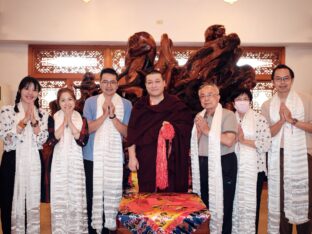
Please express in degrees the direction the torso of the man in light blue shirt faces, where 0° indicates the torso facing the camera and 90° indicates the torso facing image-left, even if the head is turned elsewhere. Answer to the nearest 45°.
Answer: approximately 0°

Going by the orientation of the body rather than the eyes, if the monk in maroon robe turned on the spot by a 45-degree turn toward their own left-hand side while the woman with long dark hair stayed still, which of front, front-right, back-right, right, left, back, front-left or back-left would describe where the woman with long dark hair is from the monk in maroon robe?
back-right

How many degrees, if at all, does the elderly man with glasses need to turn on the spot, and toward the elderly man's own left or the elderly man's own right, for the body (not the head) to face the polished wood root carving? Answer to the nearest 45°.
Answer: approximately 135° to the elderly man's own right

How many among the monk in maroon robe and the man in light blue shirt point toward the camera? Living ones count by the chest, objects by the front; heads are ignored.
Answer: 2

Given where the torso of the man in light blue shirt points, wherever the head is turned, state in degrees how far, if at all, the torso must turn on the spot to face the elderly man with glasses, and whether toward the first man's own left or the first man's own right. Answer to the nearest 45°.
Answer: approximately 90° to the first man's own left

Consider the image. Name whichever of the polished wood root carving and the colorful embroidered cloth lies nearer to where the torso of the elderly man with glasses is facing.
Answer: the colorful embroidered cloth

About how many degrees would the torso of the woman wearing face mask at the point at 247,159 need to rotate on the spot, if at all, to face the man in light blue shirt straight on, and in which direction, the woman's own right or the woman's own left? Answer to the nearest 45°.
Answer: approximately 45° to the woman's own right

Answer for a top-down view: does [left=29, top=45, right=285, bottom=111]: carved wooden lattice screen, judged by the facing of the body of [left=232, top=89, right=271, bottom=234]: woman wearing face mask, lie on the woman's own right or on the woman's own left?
on the woman's own right

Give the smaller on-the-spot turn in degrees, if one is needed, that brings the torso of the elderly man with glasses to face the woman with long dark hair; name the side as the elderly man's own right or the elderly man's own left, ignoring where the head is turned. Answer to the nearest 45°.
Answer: approximately 45° to the elderly man's own right
